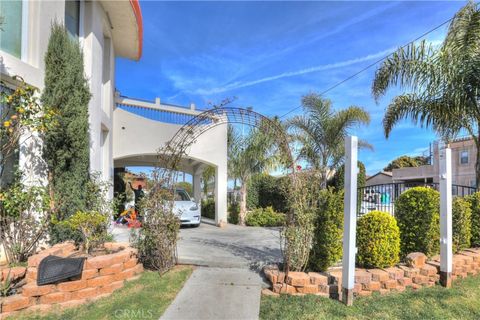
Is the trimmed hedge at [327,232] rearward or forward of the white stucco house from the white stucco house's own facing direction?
forward

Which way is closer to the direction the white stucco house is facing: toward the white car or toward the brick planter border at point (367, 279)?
the brick planter border

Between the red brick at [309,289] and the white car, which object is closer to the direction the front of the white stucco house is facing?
the red brick

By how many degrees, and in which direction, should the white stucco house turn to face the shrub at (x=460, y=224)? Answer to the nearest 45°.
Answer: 0° — it already faces it

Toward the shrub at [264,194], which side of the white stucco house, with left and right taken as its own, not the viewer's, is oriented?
left

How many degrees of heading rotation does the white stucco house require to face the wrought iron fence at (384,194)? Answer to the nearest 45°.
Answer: approximately 45° to its left

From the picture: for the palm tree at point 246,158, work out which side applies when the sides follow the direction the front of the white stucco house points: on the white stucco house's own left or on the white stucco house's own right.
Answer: on the white stucco house's own left

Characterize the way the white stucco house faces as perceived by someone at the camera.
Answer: facing the viewer and to the right of the viewer

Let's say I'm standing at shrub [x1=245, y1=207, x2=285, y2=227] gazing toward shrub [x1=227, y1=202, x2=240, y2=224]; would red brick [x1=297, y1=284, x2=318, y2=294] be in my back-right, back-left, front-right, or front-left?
back-left

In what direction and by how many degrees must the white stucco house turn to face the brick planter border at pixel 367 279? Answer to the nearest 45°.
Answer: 0° — it already faces it

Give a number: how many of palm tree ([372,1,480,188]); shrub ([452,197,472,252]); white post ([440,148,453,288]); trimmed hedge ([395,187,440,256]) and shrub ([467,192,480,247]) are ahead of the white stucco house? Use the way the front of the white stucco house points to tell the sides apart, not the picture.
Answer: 5
